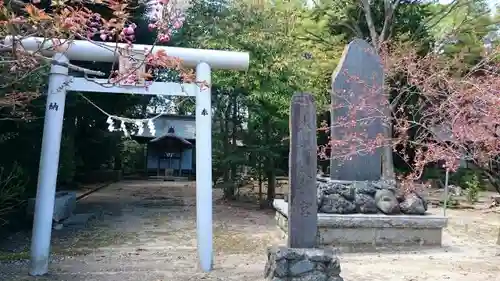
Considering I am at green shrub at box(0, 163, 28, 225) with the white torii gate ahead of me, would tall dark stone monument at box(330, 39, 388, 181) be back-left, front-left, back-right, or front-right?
front-left

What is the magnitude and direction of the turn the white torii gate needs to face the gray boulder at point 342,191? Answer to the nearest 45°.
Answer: approximately 90° to its left

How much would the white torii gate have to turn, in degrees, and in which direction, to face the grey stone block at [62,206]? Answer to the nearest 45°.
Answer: approximately 180°

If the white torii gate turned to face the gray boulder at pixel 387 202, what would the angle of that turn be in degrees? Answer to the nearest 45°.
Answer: approximately 90° to its left

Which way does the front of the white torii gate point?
toward the camera

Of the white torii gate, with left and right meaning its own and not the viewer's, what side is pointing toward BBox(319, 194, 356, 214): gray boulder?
left

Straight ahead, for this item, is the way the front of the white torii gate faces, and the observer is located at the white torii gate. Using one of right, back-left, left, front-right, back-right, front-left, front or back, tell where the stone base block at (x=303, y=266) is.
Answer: front-left

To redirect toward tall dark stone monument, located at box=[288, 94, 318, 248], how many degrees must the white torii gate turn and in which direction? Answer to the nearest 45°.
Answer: approximately 45° to its left

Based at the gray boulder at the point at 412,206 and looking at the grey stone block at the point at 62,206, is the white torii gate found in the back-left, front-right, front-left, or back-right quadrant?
front-left

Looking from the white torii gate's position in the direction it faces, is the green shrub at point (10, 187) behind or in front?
behind

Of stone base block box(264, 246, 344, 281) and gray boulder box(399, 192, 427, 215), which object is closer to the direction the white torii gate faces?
the stone base block
